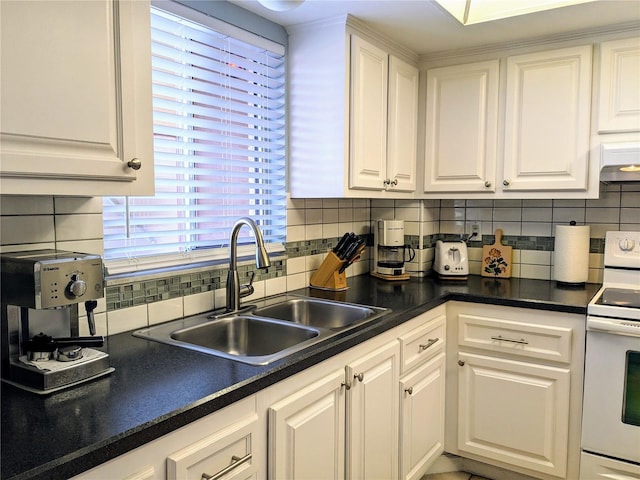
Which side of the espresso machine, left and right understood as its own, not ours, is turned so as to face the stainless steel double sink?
left

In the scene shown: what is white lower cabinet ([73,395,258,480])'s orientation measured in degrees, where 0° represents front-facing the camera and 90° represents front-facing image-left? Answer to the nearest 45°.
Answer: approximately 315°

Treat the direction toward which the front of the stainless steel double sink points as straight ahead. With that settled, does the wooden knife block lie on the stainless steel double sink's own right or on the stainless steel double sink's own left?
on the stainless steel double sink's own left

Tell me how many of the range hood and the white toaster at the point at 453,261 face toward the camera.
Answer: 2

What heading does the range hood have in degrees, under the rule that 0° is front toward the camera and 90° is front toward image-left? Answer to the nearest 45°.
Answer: approximately 0°
